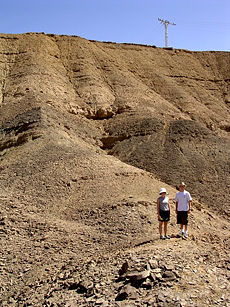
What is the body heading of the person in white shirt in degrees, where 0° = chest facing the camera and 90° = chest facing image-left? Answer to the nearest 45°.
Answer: approximately 0°
